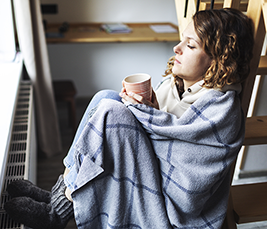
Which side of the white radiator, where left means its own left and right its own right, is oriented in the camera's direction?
right

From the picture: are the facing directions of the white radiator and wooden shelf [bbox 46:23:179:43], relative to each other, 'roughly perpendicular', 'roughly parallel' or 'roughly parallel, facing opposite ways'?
roughly perpendicular

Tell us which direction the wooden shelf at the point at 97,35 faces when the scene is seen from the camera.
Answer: facing the viewer

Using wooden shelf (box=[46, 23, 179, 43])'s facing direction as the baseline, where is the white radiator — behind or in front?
in front

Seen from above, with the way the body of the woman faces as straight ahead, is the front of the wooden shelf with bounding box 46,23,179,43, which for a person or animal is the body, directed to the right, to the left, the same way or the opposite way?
to the left

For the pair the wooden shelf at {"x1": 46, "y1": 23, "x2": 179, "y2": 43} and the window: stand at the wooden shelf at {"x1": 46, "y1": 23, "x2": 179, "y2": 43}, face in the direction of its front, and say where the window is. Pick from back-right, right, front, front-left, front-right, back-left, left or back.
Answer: front-right

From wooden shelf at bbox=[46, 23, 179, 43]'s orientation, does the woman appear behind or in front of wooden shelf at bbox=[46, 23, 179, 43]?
in front

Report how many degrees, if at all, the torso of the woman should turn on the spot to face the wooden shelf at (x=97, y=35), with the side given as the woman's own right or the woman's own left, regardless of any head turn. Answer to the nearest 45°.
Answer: approximately 90° to the woman's own right

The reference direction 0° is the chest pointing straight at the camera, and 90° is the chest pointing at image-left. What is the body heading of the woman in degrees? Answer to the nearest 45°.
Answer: approximately 90°

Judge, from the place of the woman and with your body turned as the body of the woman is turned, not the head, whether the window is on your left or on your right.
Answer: on your right

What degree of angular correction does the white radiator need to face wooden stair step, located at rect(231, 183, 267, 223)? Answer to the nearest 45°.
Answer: approximately 45° to its right

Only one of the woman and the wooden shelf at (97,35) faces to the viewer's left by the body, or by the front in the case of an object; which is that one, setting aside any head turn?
the woman

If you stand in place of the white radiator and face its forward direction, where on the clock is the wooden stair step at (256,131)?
The wooden stair step is roughly at 1 o'clock from the white radiator.
